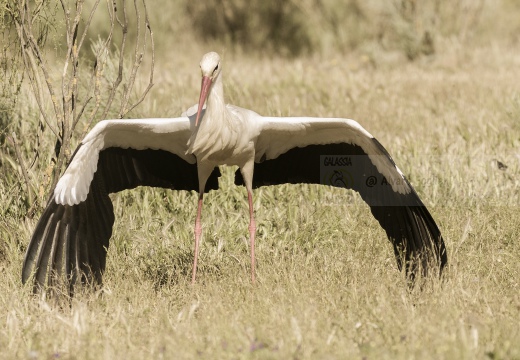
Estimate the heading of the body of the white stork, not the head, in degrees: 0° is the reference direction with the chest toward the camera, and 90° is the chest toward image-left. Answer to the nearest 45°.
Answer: approximately 0°
